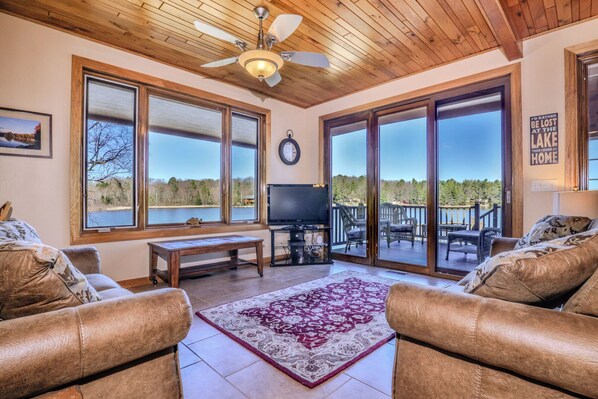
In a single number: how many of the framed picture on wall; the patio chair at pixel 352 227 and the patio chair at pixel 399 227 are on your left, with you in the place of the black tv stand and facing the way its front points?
2

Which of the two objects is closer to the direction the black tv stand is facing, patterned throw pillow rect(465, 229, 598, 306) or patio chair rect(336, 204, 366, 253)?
the patterned throw pillow

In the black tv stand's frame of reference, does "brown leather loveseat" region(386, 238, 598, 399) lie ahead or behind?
ahead

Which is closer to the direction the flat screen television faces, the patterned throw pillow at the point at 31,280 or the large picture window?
the patterned throw pillow

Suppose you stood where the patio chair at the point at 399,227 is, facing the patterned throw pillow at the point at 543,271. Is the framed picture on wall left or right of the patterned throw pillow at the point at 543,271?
right

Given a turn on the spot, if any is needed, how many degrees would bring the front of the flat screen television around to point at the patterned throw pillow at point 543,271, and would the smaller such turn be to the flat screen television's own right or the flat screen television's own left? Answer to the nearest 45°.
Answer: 0° — it already faces it

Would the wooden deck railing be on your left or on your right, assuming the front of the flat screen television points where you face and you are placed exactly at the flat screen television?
on your left

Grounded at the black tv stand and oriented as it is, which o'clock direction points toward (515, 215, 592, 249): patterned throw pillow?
The patterned throw pillow is roughly at 11 o'clock from the black tv stand.

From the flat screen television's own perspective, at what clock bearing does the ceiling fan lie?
The ceiling fan is roughly at 12 o'clock from the flat screen television.

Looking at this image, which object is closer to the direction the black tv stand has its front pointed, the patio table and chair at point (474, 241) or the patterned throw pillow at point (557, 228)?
the patterned throw pillow

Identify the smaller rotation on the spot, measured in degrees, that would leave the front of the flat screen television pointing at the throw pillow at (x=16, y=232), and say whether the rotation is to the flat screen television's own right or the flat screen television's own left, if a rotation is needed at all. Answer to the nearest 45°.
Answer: approximately 45° to the flat screen television's own right

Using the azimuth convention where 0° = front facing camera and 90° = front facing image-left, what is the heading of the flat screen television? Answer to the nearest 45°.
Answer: approximately 0°

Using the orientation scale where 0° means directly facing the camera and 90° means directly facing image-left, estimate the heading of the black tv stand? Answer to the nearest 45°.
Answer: approximately 0°
